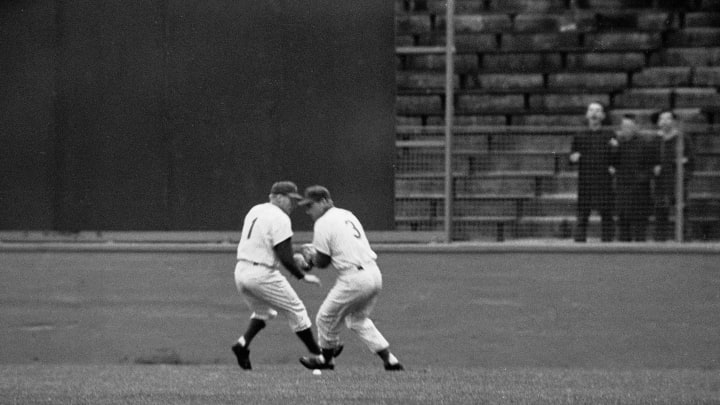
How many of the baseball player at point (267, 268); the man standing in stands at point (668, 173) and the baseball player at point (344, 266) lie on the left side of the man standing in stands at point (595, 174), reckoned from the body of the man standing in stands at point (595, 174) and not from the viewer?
1

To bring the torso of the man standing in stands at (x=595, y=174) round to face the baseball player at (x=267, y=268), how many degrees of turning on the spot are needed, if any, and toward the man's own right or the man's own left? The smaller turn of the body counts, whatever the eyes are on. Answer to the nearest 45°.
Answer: approximately 45° to the man's own right

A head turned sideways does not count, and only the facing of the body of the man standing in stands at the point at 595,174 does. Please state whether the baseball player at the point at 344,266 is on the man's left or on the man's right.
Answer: on the man's right

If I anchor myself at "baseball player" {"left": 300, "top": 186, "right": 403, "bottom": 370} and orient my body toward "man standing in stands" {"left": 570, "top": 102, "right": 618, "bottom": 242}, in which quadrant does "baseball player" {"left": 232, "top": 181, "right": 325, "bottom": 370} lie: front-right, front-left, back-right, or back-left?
back-left

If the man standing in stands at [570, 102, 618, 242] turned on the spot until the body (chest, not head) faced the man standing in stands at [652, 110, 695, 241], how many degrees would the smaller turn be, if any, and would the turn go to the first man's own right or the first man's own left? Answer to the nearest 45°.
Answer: approximately 90° to the first man's own left

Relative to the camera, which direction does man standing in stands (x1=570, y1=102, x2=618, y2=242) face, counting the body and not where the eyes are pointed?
toward the camera

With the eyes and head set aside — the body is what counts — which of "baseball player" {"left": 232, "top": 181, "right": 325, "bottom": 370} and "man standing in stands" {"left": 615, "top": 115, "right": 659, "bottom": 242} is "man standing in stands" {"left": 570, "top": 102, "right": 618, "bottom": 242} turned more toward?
the baseball player

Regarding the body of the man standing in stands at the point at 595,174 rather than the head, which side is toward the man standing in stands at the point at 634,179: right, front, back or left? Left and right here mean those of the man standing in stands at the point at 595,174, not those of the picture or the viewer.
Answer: left

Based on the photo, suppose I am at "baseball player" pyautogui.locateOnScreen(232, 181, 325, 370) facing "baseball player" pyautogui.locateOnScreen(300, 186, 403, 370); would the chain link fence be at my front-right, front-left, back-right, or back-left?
front-left

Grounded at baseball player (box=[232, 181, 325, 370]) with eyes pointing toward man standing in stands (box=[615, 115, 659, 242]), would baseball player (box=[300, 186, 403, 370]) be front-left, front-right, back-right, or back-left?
front-right
